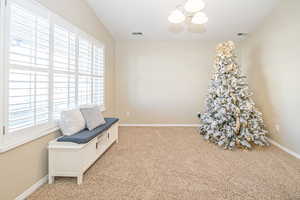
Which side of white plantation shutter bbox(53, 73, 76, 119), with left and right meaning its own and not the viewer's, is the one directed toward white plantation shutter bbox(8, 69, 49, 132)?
right

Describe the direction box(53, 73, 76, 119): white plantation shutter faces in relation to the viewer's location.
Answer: facing the viewer and to the right of the viewer

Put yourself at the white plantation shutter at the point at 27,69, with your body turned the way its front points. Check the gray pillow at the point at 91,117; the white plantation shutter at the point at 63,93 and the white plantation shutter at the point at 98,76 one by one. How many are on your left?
3

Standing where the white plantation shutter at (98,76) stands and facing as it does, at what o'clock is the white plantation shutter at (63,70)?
the white plantation shutter at (63,70) is roughly at 2 o'clock from the white plantation shutter at (98,76).

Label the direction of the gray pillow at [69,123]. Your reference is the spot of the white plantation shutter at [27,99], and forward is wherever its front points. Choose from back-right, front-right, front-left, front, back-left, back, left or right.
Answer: left

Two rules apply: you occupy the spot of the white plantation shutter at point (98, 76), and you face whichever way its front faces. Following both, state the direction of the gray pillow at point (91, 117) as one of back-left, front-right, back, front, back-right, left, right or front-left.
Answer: front-right

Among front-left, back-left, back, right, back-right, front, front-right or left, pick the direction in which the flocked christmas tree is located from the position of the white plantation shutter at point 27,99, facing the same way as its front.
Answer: front-left

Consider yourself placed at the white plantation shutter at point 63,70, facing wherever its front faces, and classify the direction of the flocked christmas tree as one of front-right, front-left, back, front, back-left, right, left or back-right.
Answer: front-left

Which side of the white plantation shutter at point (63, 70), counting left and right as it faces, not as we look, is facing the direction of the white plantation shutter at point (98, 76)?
left

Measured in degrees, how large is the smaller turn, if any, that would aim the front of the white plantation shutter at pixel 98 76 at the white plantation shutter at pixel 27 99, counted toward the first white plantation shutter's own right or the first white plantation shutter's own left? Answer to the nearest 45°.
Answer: approximately 45° to the first white plantation shutter's own right
